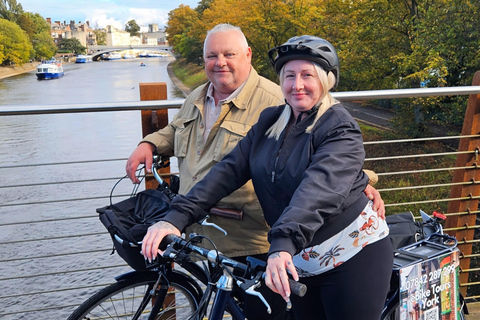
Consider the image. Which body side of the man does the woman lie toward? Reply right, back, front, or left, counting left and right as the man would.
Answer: left

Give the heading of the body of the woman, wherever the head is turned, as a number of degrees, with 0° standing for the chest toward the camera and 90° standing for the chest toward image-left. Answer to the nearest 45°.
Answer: approximately 45°

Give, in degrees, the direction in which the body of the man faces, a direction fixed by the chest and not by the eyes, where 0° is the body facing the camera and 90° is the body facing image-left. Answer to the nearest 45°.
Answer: approximately 45°

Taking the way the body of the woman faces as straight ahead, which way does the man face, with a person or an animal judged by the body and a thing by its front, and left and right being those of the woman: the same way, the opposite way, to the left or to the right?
the same way

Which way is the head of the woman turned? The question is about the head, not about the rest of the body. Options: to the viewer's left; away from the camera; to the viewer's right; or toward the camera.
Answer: toward the camera

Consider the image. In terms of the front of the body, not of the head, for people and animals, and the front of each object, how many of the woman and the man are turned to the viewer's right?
0

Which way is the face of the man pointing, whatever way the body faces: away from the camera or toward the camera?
toward the camera

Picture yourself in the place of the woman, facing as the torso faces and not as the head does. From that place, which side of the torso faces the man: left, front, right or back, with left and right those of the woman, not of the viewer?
right
